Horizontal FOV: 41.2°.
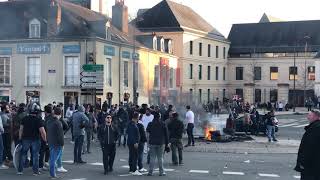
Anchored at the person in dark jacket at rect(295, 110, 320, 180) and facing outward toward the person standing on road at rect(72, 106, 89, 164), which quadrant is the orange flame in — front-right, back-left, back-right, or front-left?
front-right

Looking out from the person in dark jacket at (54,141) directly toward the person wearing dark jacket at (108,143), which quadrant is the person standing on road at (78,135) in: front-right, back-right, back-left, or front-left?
front-left

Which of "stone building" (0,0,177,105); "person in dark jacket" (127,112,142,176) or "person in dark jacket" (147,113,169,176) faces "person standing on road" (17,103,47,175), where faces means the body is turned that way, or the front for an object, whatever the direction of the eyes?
the stone building

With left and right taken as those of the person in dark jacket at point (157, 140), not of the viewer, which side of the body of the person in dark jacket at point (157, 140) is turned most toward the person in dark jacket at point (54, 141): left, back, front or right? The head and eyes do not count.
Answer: left

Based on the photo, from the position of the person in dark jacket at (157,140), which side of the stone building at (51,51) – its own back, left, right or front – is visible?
front

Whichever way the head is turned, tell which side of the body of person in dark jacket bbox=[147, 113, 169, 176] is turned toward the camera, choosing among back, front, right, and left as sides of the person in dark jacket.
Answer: back

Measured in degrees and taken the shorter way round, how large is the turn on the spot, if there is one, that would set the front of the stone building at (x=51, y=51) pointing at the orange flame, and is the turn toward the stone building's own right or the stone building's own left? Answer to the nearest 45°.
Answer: approximately 45° to the stone building's own left

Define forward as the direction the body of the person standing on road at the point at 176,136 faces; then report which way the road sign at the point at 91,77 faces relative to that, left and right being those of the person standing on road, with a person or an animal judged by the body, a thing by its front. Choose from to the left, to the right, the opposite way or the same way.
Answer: the opposite way

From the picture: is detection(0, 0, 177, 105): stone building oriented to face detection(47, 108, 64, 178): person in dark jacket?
yes

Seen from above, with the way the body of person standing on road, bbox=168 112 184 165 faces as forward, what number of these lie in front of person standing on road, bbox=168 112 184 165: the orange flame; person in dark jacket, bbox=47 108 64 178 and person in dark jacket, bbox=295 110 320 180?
1

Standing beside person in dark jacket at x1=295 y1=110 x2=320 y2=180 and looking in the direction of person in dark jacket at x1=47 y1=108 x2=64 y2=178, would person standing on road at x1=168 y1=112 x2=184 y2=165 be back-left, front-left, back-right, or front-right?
front-right

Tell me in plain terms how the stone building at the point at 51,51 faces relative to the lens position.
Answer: facing the viewer
